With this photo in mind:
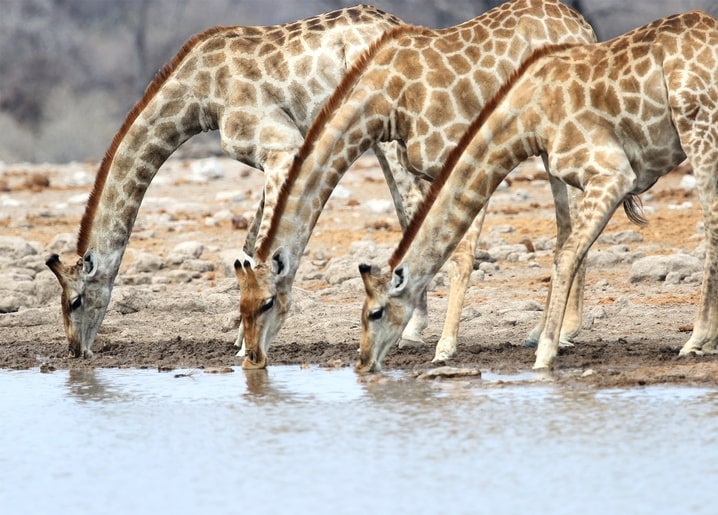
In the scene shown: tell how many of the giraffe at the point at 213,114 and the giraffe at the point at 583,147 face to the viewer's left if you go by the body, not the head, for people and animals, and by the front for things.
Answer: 2

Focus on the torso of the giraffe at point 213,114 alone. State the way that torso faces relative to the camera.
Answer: to the viewer's left

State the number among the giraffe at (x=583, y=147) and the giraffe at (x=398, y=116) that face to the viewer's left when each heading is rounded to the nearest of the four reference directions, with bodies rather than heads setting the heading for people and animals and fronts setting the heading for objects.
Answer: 2

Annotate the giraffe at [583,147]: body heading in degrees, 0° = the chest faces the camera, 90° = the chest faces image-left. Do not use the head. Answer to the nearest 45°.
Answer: approximately 90°

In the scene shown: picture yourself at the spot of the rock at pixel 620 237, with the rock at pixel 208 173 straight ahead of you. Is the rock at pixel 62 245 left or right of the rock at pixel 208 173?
left

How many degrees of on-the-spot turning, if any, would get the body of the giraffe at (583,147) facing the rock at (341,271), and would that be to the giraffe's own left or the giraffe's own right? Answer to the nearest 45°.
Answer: approximately 45° to the giraffe's own right

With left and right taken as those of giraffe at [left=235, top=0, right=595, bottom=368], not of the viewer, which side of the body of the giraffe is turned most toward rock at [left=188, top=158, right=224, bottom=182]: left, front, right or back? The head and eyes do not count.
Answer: right

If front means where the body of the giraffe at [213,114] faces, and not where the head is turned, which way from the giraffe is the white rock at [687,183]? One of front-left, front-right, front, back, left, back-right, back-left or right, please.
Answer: back-right

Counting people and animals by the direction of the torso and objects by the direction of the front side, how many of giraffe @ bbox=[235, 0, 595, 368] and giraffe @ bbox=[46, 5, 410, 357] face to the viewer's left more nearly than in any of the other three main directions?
2

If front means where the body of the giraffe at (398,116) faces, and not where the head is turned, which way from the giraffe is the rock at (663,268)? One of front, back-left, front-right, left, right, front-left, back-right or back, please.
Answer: back-right

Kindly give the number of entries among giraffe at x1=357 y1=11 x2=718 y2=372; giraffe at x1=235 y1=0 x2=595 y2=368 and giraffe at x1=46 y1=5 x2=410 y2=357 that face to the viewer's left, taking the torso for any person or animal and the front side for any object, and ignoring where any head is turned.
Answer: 3

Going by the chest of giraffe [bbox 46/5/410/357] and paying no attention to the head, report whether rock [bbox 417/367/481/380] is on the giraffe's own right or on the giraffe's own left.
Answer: on the giraffe's own left

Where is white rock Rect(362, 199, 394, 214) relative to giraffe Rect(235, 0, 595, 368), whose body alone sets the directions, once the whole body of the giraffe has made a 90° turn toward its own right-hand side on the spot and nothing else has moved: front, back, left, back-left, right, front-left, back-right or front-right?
front

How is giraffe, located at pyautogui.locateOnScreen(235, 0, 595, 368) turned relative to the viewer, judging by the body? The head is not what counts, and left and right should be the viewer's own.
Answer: facing to the left of the viewer

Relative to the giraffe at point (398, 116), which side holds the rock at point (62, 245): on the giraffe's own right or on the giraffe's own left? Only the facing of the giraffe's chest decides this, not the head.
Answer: on the giraffe's own right
